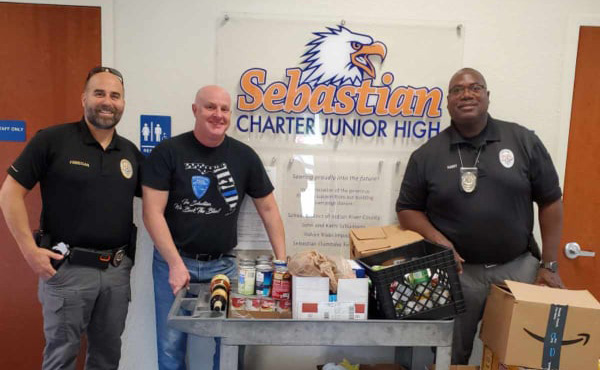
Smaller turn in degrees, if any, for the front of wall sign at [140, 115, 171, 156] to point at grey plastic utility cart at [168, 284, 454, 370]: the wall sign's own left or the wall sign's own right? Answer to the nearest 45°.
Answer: approximately 45° to the wall sign's own left

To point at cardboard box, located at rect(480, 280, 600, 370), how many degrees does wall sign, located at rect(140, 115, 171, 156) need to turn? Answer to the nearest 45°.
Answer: approximately 45° to its left

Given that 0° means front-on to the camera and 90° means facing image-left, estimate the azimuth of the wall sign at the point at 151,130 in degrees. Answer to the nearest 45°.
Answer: approximately 0°

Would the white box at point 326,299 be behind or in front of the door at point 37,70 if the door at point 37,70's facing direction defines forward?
in front

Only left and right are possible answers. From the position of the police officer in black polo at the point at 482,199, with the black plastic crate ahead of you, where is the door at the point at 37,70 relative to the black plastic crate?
right

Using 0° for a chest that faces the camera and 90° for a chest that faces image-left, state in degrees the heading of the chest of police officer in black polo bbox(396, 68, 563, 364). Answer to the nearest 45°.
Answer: approximately 0°

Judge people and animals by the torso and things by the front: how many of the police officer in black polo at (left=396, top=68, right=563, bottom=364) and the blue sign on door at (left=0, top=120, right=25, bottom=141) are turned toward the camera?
2

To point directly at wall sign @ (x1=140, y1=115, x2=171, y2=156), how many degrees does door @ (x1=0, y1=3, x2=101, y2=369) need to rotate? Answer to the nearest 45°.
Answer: approximately 45° to its left
